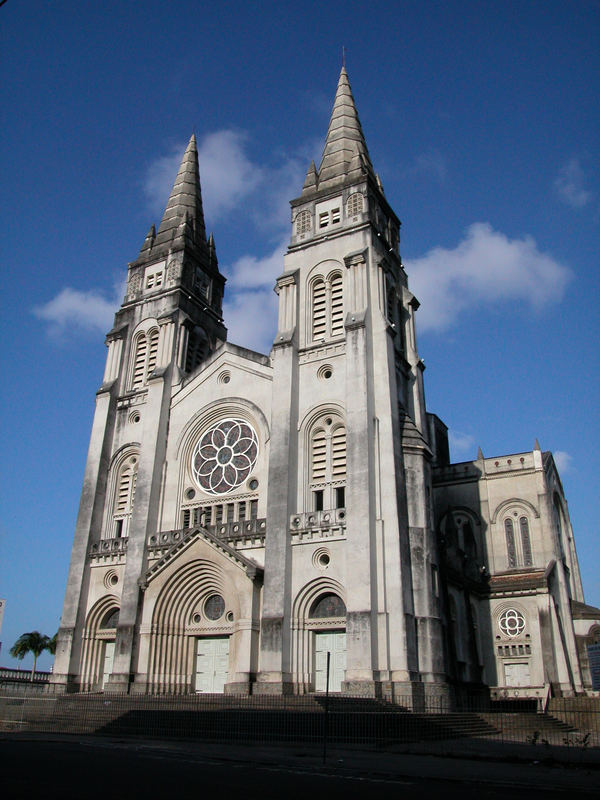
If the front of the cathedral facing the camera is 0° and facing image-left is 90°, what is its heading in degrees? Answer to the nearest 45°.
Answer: approximately 45°
